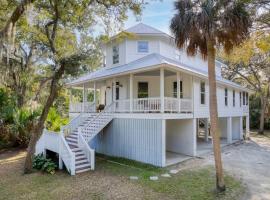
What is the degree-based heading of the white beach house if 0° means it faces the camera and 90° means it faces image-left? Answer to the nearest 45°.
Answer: approximately 45°

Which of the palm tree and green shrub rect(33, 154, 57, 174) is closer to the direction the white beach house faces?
the green shrub

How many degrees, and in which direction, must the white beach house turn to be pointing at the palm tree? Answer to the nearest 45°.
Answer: approximately 45° to its left

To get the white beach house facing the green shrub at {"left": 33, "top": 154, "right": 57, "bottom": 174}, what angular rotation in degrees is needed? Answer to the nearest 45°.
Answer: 0° — it already faces it
